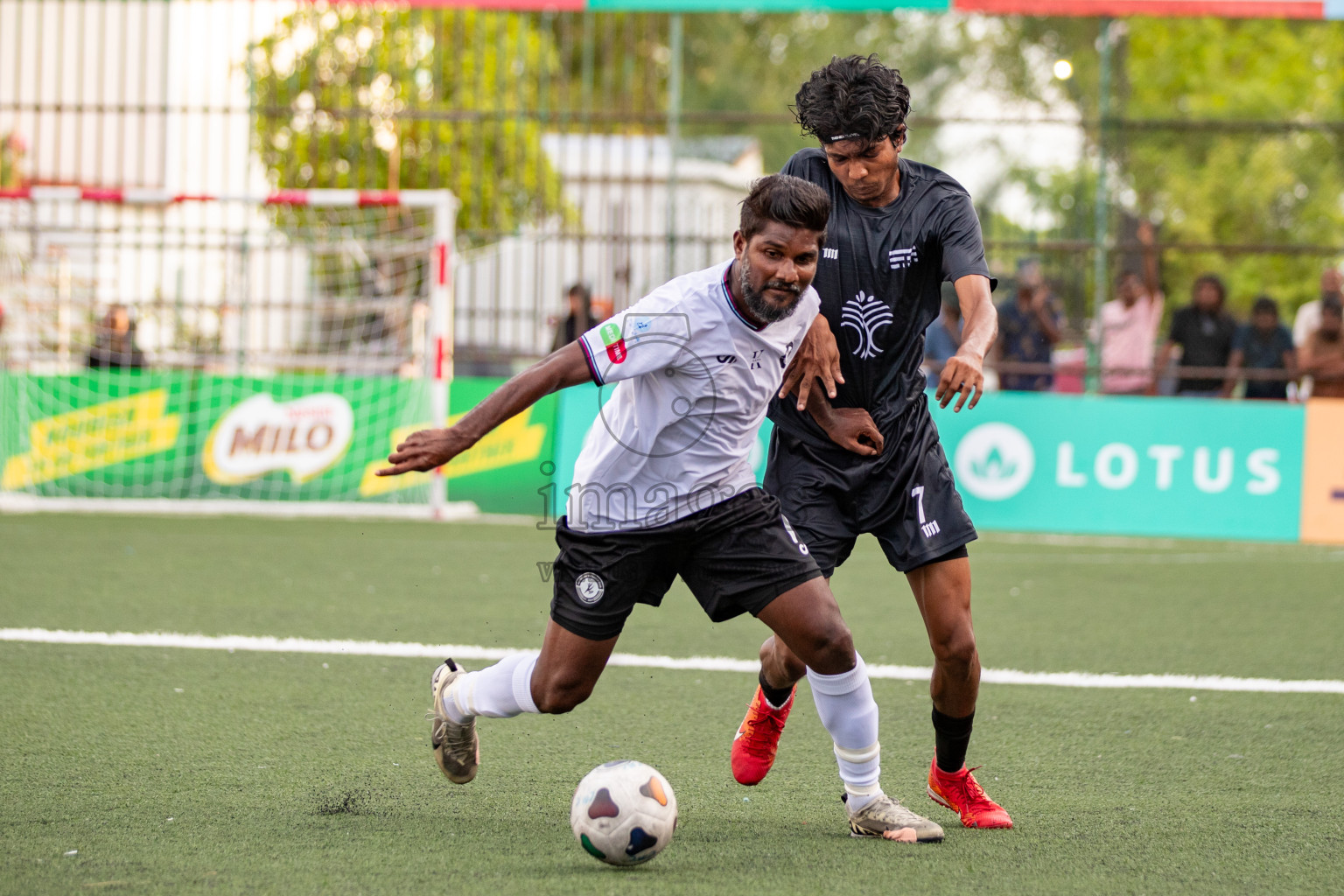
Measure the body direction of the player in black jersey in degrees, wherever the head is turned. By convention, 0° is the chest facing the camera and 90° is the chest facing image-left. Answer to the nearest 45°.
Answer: approximately 0°

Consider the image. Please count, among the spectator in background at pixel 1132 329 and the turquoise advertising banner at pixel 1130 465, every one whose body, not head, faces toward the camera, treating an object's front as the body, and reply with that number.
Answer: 2

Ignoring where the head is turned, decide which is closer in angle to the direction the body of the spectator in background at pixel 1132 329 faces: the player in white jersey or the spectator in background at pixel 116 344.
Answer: the player in white jersey

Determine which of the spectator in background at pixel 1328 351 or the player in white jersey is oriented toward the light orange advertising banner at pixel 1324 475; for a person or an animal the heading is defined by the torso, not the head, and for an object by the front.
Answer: the spectator in background

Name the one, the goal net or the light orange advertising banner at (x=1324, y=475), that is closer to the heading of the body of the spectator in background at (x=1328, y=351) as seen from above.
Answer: the light orange advertising banner

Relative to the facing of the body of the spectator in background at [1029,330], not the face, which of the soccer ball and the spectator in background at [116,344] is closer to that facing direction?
the soccer ball

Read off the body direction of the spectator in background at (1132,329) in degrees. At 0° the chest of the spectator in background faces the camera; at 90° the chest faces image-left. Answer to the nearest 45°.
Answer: approximately 0°

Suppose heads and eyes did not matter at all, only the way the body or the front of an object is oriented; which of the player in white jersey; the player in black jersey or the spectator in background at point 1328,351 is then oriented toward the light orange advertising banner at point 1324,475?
the spectator in background

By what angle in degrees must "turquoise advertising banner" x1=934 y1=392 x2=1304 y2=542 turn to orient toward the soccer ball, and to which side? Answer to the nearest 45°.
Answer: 0° — it already faces it

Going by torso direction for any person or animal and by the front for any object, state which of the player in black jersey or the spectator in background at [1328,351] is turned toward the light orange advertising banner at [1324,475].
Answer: the spectator in background
